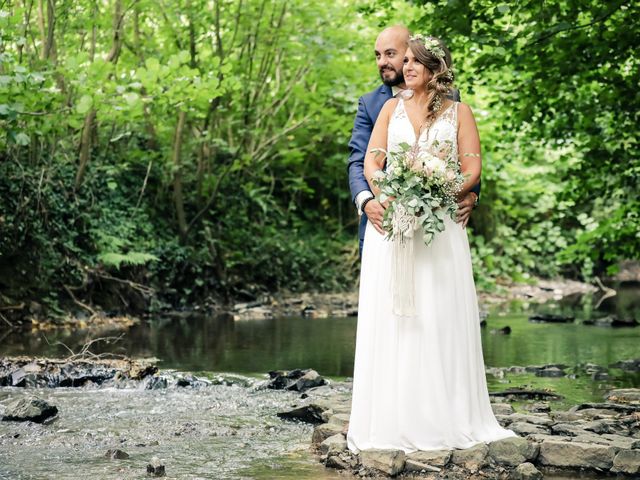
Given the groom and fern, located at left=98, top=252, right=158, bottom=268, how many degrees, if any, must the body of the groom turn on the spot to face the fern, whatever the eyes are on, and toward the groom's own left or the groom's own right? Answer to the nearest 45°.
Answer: approximately 135° to the groom's own right

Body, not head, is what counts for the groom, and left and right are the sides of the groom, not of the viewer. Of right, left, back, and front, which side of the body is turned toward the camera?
front

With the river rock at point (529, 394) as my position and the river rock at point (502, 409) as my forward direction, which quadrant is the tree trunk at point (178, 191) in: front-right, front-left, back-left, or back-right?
back-right

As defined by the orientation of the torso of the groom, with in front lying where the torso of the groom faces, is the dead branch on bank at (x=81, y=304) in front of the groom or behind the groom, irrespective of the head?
behind

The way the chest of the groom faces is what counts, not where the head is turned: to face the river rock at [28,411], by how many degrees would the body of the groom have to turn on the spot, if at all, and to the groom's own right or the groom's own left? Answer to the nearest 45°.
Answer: approximately 90° to the groom's own right

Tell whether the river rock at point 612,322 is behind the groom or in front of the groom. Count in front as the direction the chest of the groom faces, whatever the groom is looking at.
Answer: behind

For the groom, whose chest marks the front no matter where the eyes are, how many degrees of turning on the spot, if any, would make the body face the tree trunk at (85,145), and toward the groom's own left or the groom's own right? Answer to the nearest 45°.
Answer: approximately 135° to the groom's own right
